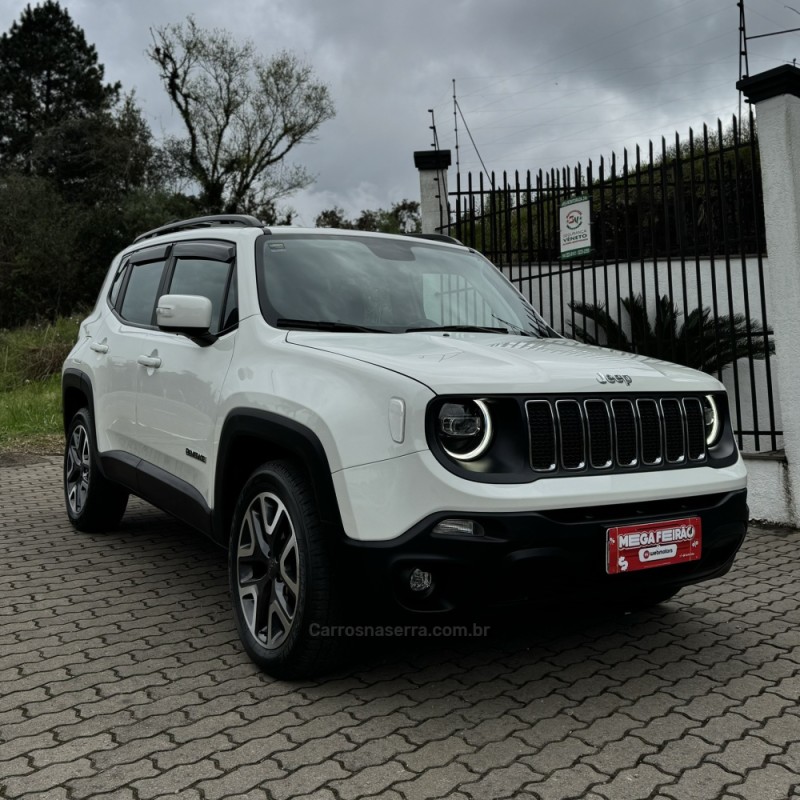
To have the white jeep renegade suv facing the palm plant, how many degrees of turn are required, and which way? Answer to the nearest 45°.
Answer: approximately 90° to its left

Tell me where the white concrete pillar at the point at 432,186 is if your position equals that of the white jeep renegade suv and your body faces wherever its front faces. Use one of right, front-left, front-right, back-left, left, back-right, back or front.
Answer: back-left

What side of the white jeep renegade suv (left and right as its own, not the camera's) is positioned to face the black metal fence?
left

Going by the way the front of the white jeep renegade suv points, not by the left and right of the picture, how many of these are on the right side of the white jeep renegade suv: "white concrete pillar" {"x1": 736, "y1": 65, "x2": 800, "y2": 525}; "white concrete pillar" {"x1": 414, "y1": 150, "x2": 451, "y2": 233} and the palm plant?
0

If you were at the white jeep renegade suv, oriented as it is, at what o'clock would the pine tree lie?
The pine tree is roughly at 7 o'clock from the white jeep renegade suv.

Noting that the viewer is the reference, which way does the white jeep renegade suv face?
facing the viewer and to the right of the viewer
